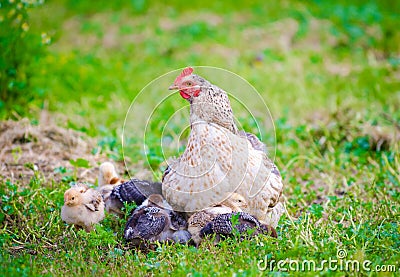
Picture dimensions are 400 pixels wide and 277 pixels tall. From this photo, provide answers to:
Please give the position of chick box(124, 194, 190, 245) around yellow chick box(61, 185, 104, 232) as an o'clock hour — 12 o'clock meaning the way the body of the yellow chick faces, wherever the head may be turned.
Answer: The chick is roughly at 9 o'clock from the yellow chick.

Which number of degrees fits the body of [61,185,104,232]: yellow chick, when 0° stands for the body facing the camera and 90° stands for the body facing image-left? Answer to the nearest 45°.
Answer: approximately 45°

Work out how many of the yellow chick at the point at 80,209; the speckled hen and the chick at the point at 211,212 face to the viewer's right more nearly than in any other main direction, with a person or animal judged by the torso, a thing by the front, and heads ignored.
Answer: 1

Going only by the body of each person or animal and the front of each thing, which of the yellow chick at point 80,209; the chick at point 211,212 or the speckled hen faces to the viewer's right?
the chick

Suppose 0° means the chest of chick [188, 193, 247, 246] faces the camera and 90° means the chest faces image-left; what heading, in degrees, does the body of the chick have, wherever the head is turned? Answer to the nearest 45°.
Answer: approximately 270°

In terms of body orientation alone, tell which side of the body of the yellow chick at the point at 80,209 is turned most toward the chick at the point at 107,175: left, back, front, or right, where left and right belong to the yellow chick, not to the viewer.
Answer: back

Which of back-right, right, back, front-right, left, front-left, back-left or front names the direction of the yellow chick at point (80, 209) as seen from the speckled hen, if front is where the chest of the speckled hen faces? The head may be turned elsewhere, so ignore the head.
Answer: front-right

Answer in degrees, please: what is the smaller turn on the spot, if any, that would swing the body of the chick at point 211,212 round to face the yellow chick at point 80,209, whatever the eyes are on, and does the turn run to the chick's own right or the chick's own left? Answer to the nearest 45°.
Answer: approximately 180°
